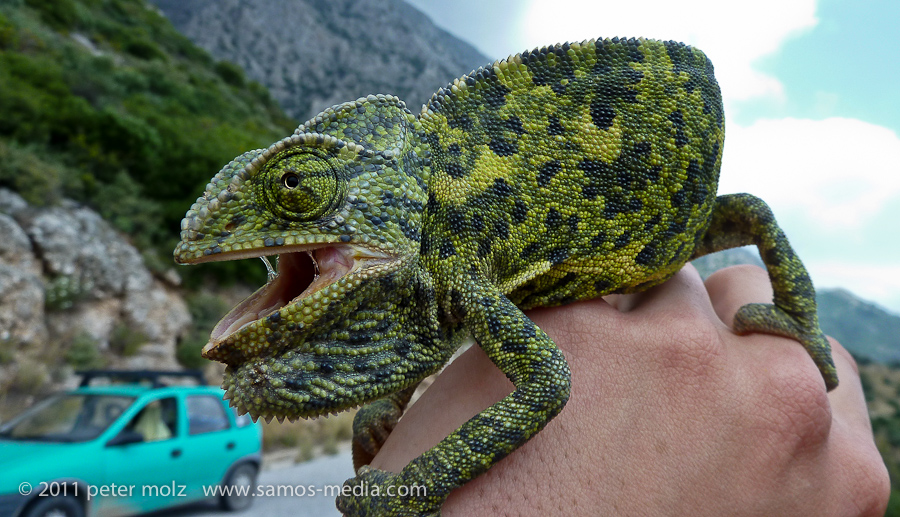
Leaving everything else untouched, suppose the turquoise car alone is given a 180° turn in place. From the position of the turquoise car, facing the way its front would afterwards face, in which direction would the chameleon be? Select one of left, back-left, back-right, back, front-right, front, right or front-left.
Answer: back-right
